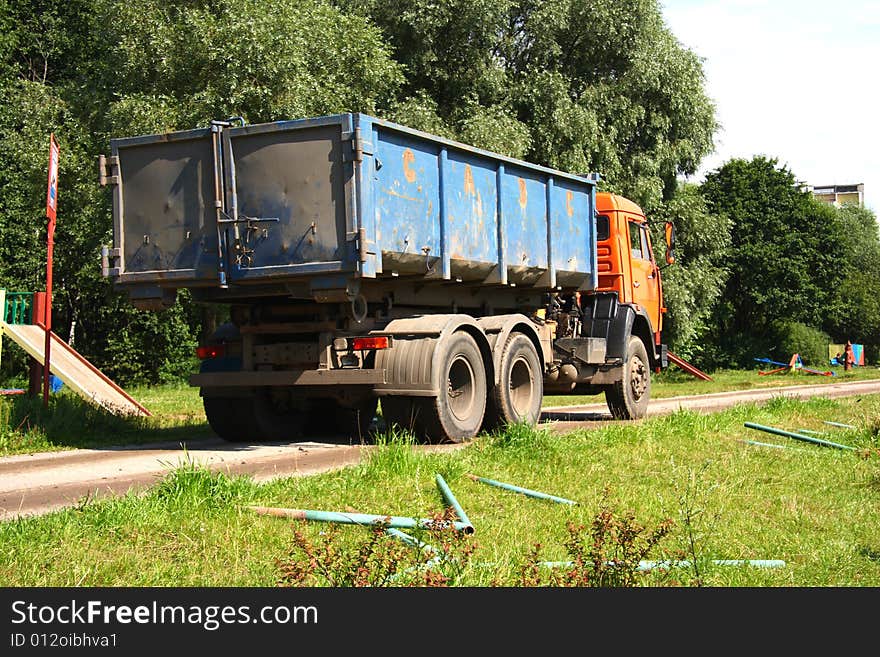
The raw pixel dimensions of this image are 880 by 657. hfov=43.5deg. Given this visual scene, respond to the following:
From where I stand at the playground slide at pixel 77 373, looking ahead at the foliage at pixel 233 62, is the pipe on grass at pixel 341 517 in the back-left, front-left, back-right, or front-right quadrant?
back-right

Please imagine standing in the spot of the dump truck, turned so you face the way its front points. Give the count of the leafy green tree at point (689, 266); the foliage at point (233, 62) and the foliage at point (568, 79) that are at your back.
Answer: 0

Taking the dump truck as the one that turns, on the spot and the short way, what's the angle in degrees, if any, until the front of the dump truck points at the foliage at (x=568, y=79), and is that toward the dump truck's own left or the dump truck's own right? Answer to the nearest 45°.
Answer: approximately 45° to the dump truck's own left

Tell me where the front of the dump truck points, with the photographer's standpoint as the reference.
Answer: facing away from the viewer and to the right of the viewer

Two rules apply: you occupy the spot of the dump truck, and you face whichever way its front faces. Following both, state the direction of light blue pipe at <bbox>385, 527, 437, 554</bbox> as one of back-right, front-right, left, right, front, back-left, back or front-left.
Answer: back-right

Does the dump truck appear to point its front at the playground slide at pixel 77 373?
no

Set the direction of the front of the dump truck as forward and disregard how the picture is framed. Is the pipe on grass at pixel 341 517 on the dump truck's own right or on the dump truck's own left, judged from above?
on the dump truck's own right

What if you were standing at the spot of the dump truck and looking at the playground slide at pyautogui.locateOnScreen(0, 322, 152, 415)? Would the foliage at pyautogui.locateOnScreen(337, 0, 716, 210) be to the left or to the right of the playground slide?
right

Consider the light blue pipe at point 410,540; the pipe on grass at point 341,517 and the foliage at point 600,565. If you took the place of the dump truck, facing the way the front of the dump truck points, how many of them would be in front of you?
0

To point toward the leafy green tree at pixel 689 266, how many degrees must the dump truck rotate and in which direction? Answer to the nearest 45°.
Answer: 0° — it already faces it

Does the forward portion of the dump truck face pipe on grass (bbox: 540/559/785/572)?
no

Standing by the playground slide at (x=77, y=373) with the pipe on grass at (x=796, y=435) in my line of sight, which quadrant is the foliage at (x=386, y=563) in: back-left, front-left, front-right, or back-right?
front-right

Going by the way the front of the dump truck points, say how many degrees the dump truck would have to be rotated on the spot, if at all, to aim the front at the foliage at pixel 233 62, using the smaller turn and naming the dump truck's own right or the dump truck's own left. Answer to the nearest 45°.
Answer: approximately 45° to the dump truck's own left

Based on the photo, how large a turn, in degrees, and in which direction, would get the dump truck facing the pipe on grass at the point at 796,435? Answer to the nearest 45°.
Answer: approximately 45° to its right

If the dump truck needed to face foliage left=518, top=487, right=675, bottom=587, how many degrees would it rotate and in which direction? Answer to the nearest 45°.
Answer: approximately 135° to its right

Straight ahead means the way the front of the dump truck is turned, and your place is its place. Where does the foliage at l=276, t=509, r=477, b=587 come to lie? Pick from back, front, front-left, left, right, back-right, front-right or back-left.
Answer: back-right

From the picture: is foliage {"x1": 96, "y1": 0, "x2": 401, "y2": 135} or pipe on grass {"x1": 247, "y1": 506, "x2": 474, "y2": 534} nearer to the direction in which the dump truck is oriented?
the foliage

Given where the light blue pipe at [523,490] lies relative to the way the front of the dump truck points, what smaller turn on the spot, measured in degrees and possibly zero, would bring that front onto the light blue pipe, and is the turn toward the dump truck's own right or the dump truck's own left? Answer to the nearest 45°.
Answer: approximately 135° to the dump truck's own right

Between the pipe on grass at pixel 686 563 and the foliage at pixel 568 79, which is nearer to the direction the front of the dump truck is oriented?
the foliage
